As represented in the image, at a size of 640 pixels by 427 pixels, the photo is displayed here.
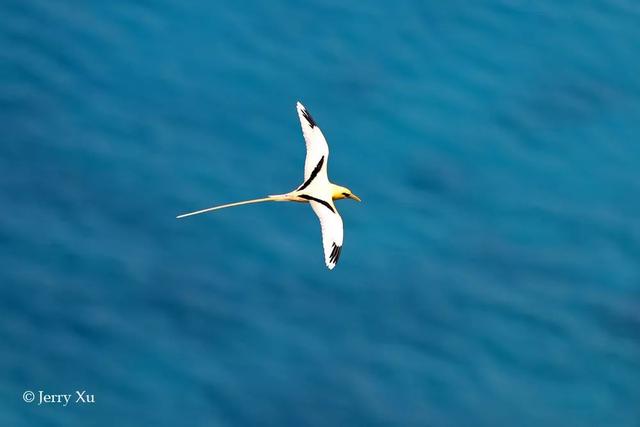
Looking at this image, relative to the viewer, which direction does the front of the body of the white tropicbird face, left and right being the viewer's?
facing to the right of the viewer
